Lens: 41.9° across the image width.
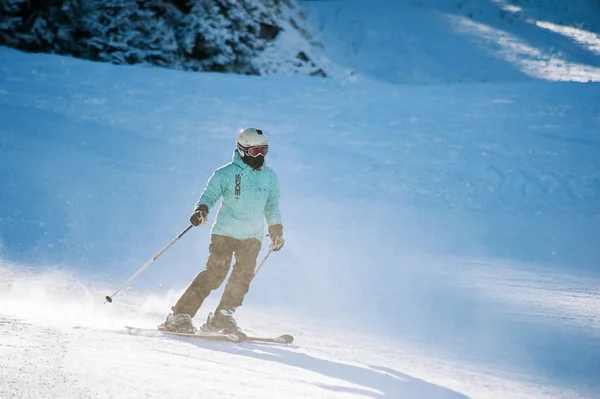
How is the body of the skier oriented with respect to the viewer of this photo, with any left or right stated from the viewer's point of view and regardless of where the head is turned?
facing the viewer and to the right of the viewer
